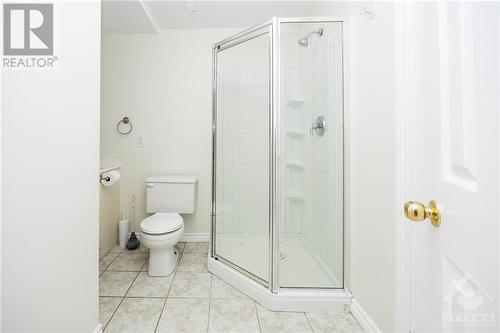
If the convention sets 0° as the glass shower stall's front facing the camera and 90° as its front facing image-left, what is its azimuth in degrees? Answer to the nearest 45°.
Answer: approximately 45°

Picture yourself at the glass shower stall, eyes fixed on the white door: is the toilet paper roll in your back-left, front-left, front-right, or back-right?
back-right

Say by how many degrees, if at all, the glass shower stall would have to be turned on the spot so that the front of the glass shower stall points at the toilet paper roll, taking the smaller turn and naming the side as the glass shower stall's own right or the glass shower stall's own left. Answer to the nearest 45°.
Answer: approximately 45° to the glass shower stall's own right

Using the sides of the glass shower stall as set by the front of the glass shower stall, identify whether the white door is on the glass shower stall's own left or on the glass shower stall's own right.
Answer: on the glass shower stall's own left
